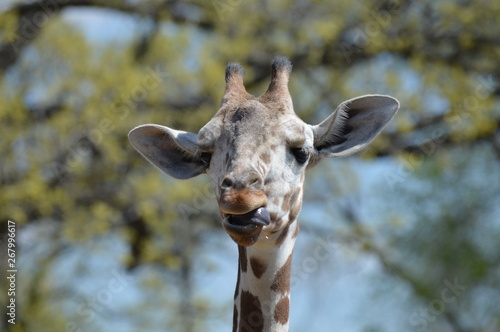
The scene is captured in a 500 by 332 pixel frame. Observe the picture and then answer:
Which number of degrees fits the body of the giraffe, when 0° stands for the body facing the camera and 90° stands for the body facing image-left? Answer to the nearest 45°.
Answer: approximately 0°
